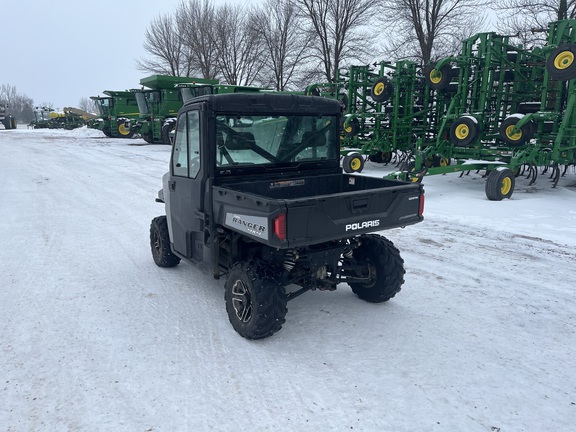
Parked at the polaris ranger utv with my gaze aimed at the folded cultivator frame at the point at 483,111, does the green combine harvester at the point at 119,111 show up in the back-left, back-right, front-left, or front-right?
front-left

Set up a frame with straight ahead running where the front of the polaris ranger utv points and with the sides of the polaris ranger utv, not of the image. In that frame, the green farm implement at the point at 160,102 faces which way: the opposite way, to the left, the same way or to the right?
to the left

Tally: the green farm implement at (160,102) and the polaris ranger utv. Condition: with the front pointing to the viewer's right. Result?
0

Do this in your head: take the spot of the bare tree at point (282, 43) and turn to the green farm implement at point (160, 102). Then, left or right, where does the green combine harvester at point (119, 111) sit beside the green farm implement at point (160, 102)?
right

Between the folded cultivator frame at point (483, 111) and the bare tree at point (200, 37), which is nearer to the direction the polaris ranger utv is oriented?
the bare tree

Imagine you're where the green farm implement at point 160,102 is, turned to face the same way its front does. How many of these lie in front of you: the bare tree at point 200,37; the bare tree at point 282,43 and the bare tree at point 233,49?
0

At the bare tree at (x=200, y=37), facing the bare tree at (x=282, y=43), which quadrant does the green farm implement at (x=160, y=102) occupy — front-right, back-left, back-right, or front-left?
front-right

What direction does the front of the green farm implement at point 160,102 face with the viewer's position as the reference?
facing the viewer and to the left of the viewer

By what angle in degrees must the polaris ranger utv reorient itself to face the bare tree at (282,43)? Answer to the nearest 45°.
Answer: approximately 45° to its right

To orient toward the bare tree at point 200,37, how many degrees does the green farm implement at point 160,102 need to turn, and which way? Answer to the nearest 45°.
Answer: approximately 135° to its right

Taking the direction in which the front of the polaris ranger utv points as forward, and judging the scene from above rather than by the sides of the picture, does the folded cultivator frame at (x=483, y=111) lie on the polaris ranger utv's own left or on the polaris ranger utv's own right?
on the polaris ranger utv's own right

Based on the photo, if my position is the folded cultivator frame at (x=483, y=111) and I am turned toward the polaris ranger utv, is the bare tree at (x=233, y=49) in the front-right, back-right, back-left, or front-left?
back-right

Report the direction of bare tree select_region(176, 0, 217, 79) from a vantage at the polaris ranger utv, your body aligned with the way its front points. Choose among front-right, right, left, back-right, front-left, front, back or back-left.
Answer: front-right

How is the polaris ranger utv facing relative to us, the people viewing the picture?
facing away from the viewer and to the left of the viewer

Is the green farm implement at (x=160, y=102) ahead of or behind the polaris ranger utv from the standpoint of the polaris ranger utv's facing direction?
ahead

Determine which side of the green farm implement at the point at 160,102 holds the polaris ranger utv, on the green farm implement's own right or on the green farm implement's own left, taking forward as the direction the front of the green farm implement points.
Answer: on the green farm implement's own left
